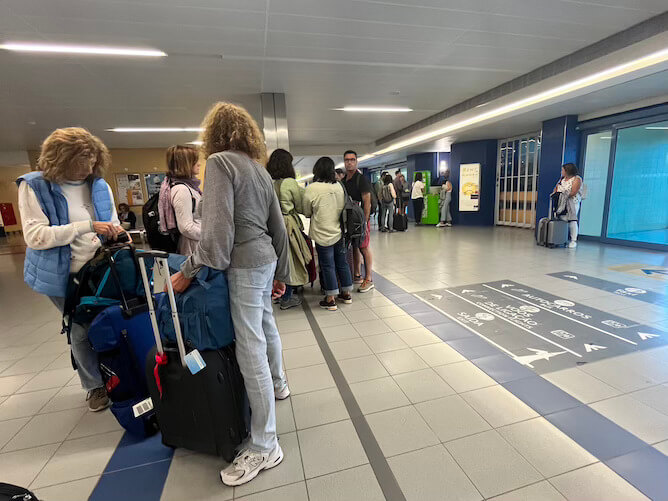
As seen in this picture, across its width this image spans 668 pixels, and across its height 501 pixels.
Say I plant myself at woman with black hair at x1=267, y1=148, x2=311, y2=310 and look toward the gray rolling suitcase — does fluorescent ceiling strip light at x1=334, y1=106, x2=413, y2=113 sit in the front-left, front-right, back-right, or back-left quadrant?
front-left

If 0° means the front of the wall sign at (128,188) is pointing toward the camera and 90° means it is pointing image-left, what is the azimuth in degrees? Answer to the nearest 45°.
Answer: approximately 0°

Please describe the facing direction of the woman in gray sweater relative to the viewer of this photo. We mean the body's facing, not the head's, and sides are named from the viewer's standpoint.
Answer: facing away from the viewer and to the left of the viewer

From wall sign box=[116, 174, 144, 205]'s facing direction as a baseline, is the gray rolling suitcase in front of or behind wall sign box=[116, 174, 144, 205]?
in front

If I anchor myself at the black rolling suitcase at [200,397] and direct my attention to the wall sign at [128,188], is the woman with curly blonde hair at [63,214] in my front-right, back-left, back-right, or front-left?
front-left

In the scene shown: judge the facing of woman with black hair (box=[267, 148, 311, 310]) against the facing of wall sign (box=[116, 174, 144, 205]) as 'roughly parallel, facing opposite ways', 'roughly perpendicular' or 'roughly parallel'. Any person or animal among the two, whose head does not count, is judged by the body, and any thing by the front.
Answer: roughly parallel, facing opposite ways

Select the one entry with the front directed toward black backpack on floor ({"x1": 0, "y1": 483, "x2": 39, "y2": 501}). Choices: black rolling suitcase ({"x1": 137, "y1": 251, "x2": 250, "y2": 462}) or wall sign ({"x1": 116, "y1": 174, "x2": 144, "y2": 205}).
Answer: the wall sign

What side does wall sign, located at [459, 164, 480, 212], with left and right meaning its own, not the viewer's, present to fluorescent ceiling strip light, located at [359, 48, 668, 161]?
front

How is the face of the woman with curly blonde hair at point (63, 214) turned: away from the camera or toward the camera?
toward the camera

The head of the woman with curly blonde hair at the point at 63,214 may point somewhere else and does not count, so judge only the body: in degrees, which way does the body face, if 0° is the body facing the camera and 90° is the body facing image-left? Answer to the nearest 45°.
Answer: approximately 315°

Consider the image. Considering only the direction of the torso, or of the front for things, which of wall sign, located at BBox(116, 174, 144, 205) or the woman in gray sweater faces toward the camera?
the wall sign

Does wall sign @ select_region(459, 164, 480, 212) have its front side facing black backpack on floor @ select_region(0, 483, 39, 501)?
yes

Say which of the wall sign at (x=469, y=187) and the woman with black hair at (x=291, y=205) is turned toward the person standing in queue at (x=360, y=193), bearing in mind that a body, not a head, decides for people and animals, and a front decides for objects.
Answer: the wall sign

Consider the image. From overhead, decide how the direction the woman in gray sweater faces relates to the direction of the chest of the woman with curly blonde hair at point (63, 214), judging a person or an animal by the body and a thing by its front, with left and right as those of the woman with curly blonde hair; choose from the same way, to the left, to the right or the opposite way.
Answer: the opposite way

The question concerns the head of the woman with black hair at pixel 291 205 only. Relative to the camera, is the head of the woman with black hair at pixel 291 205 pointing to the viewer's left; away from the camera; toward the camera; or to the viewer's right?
away from the camera

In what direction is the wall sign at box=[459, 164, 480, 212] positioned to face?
toward the camera

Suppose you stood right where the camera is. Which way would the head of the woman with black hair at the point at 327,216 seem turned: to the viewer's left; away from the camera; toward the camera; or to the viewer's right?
away from the camera
